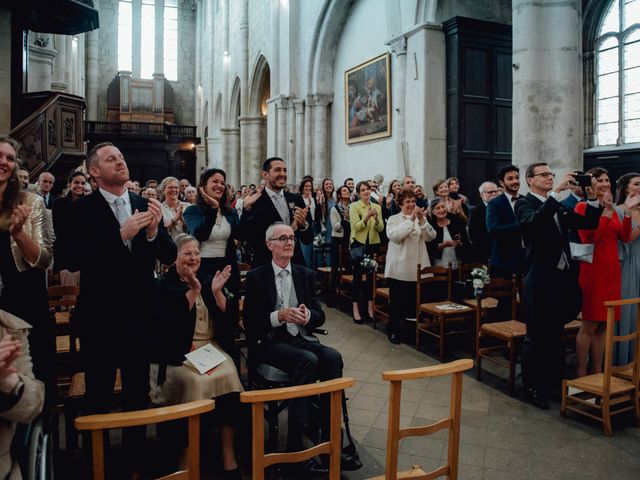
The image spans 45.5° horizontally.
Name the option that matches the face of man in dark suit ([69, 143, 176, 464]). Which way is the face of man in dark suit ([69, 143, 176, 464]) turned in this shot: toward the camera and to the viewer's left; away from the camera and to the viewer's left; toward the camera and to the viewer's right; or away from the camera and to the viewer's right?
toward the camera and to the viewer's right

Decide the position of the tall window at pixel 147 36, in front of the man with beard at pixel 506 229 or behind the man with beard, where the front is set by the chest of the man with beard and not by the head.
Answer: behind

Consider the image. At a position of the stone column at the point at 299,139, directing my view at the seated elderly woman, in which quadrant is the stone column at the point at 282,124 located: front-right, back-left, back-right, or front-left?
back-right

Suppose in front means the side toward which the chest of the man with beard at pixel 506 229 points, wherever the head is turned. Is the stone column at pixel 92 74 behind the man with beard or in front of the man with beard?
behind

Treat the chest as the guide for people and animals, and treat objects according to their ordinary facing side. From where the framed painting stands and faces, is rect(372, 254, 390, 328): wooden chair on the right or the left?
on its left

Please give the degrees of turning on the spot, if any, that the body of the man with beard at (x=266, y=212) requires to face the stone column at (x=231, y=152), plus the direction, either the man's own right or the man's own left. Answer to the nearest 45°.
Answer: approximately 135° to the man's own left

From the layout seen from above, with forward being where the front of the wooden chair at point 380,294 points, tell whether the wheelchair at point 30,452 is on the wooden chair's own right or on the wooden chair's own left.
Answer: on the wooden chair's own right

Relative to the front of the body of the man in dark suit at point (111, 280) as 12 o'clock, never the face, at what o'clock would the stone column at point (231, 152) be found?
The stone column is roughly at 8 o'clock from the man in dark suit.
